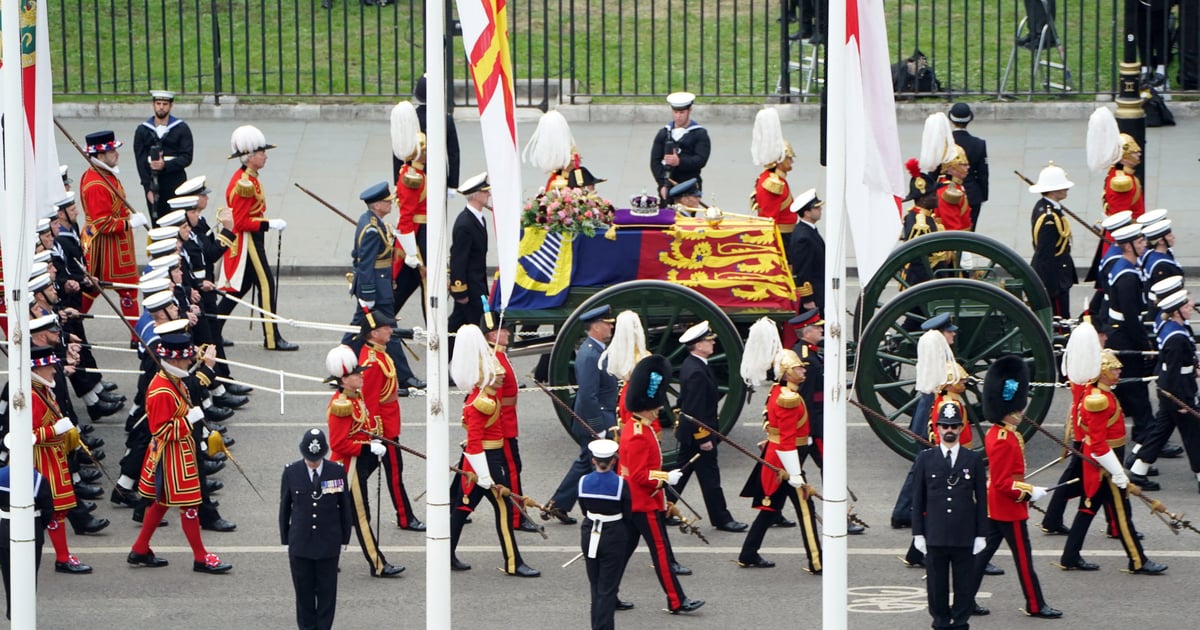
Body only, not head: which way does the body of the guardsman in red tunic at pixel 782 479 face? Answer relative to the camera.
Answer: to the viewer's right

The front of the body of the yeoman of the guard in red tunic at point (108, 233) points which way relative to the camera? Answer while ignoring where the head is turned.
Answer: to the viewer's right

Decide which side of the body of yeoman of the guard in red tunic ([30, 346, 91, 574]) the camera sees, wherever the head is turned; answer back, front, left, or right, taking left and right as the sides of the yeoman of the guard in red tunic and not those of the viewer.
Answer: right

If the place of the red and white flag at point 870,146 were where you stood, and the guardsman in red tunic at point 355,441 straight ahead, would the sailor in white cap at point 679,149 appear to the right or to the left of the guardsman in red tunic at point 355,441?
right

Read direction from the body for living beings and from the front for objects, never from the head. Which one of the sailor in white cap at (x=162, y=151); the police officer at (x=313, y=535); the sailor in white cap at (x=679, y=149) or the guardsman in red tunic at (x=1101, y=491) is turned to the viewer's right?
the guardsman in red tunic

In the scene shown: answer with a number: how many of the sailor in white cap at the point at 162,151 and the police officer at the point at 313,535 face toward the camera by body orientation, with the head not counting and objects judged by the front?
2

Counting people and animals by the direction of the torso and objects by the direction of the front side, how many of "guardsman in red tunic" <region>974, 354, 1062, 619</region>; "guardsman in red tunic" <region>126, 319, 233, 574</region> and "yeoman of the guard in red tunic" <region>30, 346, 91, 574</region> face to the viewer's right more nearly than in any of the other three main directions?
3

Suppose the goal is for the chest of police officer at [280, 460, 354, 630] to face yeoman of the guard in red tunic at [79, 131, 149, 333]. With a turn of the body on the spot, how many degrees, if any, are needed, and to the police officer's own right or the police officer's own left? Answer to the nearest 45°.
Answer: approximately 180°

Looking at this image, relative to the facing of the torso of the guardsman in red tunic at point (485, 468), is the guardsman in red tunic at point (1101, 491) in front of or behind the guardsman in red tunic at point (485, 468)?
in front

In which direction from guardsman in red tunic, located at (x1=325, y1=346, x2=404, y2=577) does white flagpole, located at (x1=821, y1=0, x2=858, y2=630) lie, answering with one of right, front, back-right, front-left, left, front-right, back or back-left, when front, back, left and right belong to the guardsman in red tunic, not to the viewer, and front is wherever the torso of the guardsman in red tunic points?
front-right

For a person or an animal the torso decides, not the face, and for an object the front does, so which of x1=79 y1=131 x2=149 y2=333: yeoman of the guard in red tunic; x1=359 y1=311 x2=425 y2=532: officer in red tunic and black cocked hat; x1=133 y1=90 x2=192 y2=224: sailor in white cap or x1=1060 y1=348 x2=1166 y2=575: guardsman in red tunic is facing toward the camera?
the sailor in white cap

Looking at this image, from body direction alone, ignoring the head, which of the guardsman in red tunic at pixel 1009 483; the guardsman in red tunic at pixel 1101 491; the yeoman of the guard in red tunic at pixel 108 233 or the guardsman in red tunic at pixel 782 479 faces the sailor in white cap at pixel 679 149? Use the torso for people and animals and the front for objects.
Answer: the yeoman of the guard in red tunic at pixel 108 233

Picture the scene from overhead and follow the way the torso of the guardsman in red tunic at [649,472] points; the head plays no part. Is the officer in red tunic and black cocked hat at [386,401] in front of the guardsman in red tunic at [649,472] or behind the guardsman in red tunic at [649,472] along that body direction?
behind
